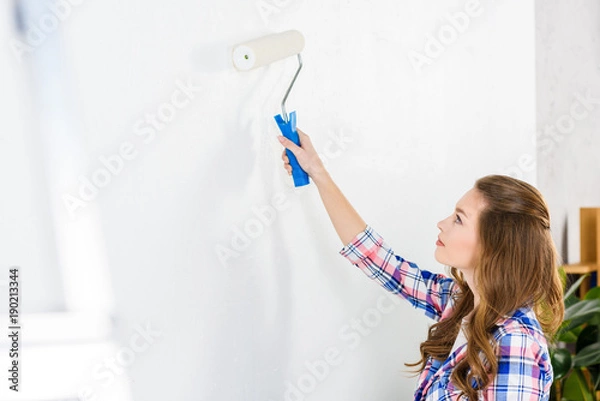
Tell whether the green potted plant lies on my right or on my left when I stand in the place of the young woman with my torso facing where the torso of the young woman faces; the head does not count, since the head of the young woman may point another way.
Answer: on my right

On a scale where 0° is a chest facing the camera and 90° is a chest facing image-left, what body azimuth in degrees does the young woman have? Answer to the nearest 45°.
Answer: approximately 90°
